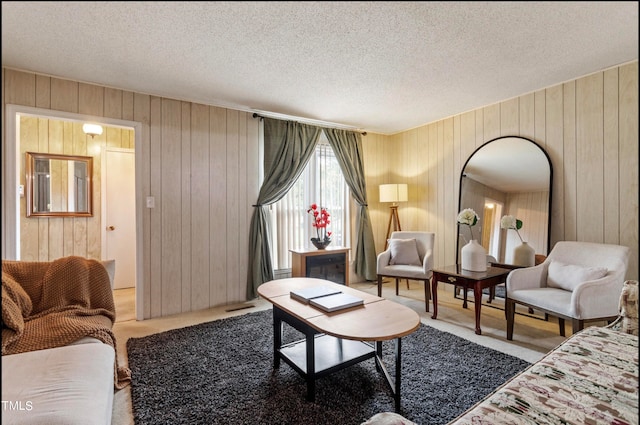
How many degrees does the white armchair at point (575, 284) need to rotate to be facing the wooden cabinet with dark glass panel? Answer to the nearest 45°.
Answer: approximately 45° to its right

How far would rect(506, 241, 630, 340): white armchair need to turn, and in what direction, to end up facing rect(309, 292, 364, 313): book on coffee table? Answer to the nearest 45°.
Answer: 0° — it already faces it

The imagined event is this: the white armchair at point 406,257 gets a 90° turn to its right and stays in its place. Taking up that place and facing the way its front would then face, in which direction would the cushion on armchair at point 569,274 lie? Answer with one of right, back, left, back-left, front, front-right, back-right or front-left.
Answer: back

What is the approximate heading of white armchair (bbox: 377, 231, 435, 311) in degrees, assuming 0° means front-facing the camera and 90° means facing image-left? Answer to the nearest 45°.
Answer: approximately 45°

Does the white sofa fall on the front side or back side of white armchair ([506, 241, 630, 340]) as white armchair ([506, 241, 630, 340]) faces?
on the front side

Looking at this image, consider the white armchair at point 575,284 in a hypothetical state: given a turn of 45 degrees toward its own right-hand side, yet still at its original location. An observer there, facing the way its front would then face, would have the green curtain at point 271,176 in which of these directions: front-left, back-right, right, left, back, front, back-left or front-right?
front

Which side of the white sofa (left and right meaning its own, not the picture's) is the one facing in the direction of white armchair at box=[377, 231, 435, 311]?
left

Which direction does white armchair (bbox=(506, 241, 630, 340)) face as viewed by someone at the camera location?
facing the viewer and to the left of the viewer

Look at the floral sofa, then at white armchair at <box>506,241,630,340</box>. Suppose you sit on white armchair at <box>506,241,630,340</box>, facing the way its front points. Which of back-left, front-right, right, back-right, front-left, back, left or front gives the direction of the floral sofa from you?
front-left

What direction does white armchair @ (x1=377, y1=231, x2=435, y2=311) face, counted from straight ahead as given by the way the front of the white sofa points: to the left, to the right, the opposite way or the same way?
to the right

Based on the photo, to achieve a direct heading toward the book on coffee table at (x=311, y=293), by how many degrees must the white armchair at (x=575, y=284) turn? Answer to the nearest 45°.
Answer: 0° — it already faces it

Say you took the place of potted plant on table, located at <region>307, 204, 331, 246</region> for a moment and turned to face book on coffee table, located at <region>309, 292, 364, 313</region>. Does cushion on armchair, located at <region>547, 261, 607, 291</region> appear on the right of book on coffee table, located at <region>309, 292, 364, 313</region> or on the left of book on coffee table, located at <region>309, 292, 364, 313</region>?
left
